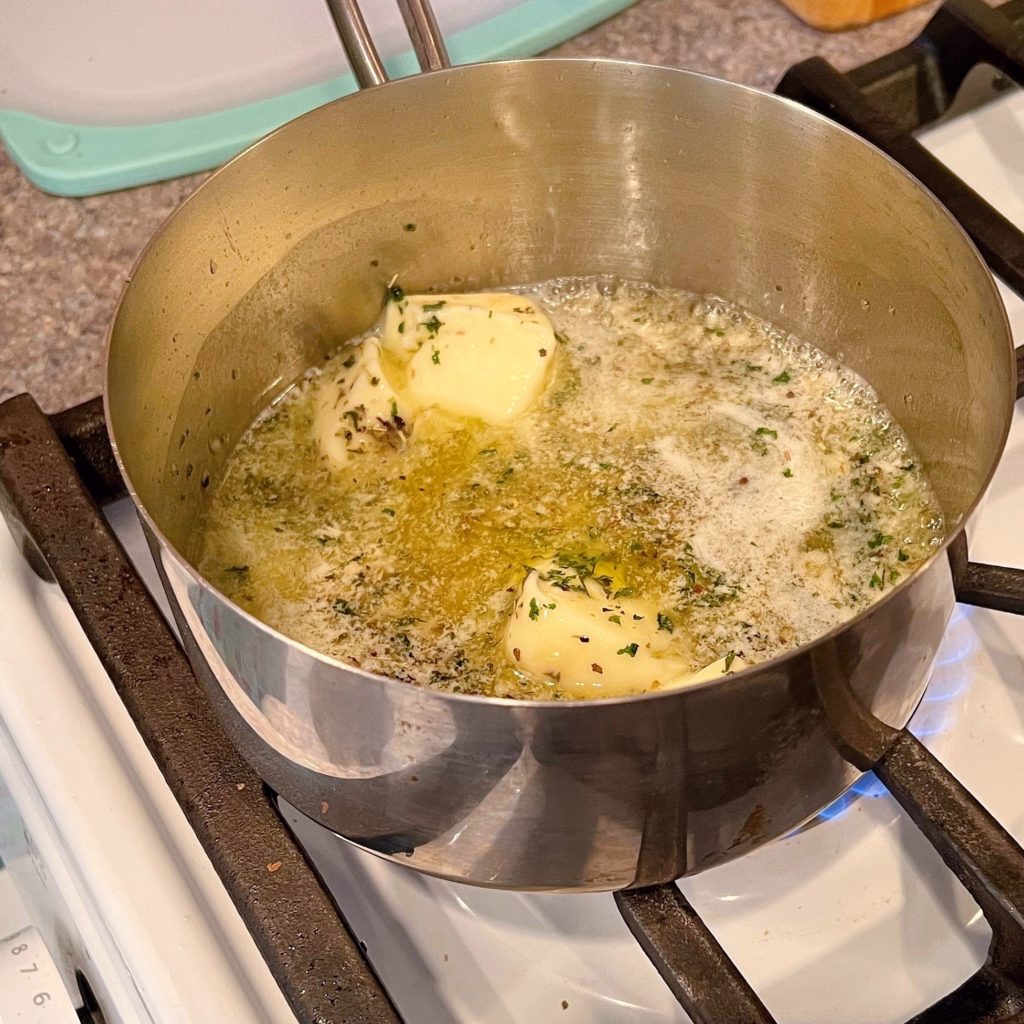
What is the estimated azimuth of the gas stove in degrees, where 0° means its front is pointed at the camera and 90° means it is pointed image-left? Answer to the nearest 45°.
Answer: approximately 45°
